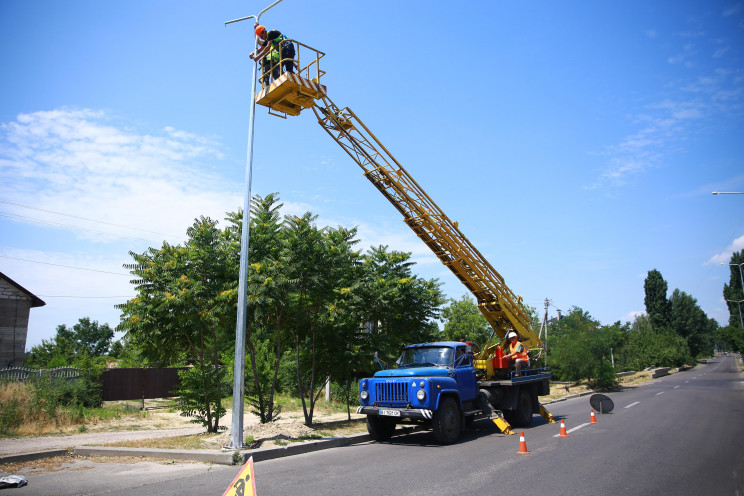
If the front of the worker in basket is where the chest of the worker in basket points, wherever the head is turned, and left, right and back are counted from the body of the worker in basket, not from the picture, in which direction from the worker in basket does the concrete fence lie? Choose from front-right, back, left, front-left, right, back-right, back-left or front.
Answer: front-right

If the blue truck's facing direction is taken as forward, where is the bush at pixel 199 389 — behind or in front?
in front

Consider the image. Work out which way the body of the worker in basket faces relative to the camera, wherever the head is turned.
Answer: to the viewer's left

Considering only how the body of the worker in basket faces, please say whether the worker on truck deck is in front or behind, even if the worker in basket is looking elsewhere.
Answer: behind

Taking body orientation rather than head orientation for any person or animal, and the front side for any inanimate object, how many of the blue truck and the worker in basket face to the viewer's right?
0

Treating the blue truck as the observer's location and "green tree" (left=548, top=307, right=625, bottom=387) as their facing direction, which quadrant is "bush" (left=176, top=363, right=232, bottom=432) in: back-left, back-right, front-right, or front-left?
back-left

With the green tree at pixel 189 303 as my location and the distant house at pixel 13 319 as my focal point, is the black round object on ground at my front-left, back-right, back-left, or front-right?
back-right
